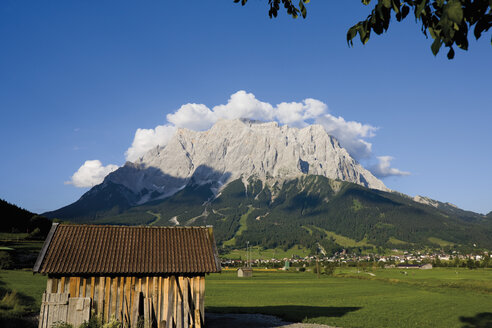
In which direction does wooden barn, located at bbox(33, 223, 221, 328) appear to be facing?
toward the camera

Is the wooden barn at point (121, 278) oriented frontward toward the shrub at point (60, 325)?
no
